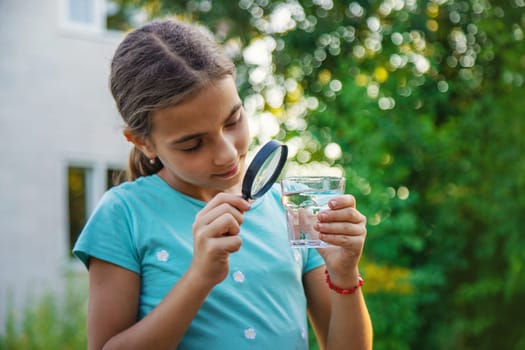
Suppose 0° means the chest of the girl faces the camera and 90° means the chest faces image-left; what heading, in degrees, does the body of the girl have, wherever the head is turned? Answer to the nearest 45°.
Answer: approximately 315°

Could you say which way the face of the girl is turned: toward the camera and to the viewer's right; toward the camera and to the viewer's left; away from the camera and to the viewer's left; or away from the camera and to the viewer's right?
toward the camera and to the viewer's right
